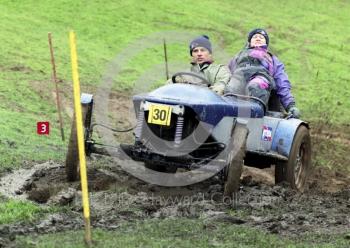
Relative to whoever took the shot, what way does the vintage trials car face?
facing the viewer and to the left of the viewer

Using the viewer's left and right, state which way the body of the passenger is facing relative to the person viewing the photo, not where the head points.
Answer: facing the viewer

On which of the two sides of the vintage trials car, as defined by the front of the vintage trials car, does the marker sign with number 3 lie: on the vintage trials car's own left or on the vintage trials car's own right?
on the vintage trials car's own right

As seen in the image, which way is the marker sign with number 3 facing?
toward the camera

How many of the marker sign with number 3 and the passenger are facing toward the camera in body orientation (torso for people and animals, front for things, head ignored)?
2

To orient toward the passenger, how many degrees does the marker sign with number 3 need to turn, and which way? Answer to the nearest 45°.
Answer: approximately 45° to its left
